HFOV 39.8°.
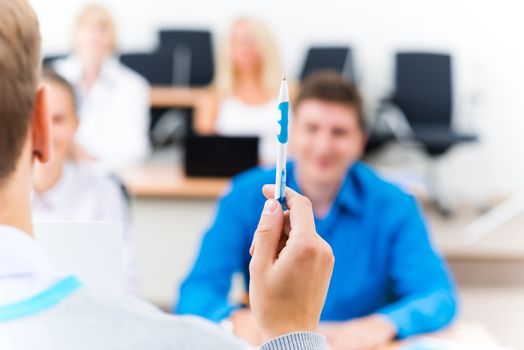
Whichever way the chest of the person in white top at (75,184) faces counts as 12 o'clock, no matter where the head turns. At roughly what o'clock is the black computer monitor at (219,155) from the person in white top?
The black computer monitor is roughly at 7 o'clock from the person in white top.

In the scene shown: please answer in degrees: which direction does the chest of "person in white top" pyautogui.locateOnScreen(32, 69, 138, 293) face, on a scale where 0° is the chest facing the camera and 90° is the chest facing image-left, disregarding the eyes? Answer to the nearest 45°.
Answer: approximately 0°

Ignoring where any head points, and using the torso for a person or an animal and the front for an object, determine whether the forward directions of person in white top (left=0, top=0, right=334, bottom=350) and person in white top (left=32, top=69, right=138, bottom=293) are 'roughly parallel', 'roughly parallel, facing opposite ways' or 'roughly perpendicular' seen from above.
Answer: roughly parallel, facing opposite ways

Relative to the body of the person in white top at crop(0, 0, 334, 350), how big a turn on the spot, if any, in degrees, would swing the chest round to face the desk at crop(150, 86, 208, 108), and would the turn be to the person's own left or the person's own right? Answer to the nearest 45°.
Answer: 0° — they already face it

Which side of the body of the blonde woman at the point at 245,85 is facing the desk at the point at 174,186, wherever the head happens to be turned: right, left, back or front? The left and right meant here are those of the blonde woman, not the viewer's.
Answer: front

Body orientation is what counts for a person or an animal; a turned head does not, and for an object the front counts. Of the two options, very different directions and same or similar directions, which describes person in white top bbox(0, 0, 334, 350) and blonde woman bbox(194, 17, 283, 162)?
very different directions

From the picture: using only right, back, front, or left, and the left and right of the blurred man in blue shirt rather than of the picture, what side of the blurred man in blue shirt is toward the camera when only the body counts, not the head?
front

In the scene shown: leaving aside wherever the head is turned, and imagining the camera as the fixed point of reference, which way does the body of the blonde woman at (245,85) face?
toward the camera

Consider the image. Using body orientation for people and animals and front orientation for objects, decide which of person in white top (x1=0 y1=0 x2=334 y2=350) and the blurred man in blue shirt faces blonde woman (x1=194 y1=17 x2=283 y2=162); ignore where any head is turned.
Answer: the person in white top

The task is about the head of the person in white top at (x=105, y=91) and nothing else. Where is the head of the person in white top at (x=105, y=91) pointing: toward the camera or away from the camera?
toward the camera

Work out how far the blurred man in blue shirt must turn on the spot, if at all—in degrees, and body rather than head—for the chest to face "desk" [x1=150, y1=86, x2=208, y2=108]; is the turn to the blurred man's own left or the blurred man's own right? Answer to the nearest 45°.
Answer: approximately 180°

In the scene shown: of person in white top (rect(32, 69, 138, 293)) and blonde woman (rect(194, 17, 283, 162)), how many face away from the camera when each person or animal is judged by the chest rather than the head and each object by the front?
0

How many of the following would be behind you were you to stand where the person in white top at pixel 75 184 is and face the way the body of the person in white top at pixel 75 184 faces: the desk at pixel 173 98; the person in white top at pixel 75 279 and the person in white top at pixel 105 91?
2

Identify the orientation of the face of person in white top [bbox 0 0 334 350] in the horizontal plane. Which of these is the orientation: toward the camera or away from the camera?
away from the camera

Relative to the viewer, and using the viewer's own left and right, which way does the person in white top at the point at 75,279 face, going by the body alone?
facing away from the viewer

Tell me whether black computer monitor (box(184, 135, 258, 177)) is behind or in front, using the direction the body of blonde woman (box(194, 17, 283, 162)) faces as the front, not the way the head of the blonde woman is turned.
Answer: in front

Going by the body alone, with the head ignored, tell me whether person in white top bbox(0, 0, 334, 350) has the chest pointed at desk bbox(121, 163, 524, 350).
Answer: yes

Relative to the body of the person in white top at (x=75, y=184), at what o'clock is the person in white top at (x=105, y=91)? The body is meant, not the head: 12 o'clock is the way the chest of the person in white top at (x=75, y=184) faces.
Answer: the person in white top at (x=105, y=91) is roughly at 6 o'clock from the person in white top at (x=75, y=184).

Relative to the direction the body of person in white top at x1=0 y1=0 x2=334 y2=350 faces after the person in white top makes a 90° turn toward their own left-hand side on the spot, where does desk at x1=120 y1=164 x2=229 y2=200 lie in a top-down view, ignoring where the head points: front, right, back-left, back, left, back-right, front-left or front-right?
right

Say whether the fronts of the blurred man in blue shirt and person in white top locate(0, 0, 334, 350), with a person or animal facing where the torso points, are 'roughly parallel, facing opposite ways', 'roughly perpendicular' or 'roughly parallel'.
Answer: roughly parallel, facing opposite ways
